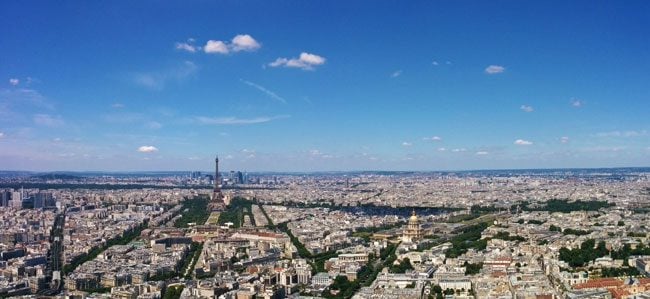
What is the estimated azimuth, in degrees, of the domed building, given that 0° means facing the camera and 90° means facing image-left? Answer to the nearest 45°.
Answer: approximately 45°
